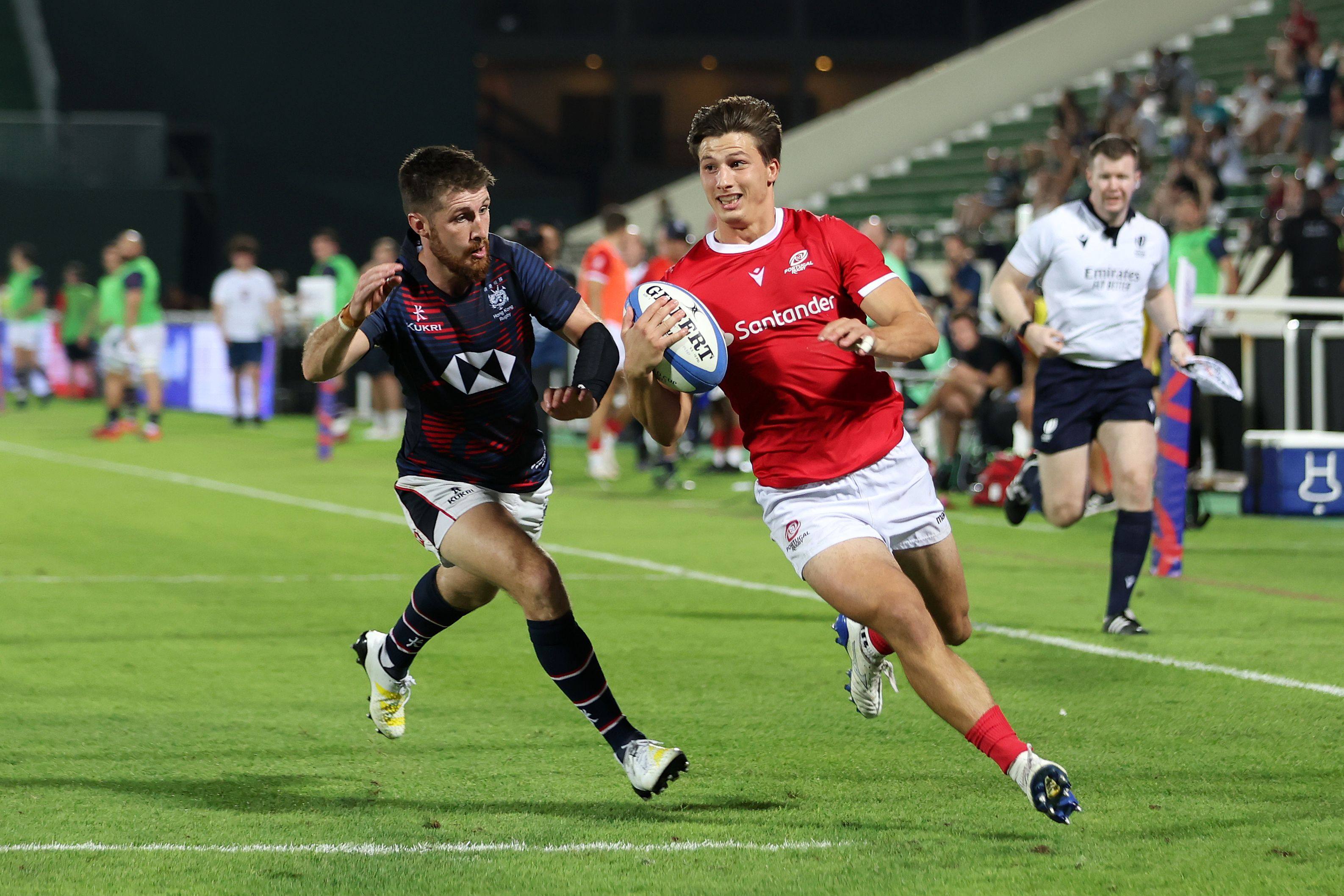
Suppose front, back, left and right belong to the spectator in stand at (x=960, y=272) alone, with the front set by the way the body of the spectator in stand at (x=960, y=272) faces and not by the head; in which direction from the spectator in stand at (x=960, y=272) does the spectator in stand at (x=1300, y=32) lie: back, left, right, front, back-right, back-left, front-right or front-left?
back

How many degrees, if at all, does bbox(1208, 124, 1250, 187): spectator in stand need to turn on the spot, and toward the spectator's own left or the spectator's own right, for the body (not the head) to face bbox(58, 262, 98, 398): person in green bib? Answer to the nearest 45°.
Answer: approximately 45° to the spectator's own right

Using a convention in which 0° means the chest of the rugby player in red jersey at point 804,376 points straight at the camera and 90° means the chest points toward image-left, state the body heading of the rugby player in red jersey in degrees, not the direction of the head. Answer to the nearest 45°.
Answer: approximately 0°

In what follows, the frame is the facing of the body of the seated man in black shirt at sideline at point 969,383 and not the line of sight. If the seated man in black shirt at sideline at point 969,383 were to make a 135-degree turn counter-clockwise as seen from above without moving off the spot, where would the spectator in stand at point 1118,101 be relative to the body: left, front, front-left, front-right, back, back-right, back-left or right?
left

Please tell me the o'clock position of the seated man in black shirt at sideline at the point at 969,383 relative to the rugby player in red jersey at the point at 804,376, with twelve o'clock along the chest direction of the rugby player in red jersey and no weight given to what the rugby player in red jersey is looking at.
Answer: The seated man in black shirt at sideline is roughly at 6 o'clock from the rugby player in red jersey.

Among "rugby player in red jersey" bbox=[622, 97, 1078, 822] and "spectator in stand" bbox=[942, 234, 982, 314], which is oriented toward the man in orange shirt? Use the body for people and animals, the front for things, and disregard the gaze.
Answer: the spectator in stand

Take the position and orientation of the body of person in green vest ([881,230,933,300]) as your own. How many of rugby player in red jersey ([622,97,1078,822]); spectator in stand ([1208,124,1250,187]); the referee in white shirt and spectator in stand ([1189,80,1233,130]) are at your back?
2

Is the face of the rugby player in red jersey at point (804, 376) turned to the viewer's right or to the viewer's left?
to the viewer's left

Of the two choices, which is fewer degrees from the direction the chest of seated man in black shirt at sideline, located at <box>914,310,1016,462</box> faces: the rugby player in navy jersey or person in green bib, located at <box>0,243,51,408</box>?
the rugby player in navy jersey
